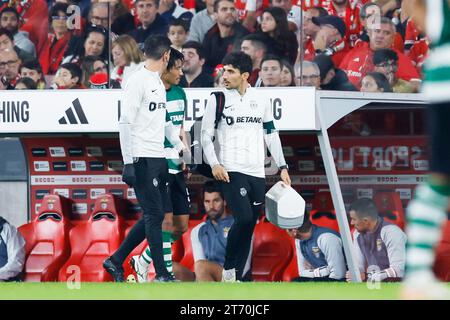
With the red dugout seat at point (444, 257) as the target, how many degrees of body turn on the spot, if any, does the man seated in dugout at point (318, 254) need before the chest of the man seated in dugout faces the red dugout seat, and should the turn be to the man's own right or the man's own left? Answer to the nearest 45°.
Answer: approximately 135° to the man's own left

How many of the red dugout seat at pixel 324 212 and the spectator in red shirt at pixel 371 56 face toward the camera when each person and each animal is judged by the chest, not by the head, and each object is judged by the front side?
2

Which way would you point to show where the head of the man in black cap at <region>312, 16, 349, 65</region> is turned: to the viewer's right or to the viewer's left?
to the viewer's left
